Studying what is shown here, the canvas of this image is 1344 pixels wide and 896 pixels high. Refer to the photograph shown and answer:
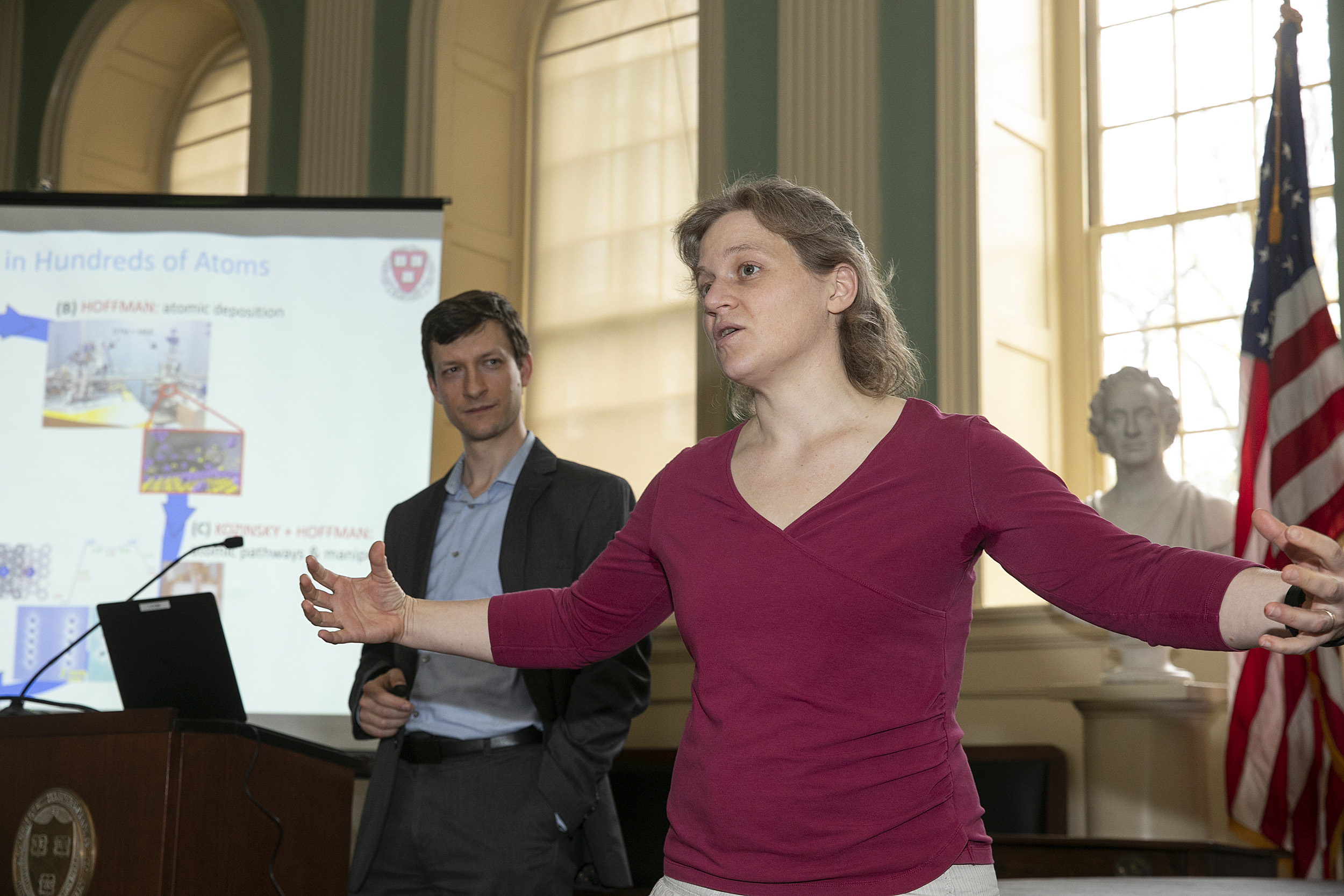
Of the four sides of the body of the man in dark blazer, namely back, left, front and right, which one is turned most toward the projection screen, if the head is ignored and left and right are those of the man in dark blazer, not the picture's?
right

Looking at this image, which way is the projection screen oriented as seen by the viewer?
toward the camera

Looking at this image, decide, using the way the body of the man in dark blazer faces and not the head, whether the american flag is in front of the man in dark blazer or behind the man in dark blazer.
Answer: behind

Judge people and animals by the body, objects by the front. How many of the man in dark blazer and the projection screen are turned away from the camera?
0

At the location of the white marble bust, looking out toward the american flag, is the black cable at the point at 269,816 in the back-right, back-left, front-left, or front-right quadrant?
back-right

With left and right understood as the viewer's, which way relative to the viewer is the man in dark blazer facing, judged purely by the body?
facing the viewer and to the left of the viewer

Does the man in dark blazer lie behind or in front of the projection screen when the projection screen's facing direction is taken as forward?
in front

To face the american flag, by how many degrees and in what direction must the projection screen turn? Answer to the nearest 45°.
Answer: approximately 45° to its left

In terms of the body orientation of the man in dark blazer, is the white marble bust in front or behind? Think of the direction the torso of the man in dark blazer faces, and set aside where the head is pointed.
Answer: behind

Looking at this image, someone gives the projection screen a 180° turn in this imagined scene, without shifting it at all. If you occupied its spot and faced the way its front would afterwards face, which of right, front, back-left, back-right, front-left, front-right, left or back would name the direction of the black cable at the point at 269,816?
back

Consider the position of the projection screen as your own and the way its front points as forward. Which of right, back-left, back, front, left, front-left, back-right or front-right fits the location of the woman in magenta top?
front

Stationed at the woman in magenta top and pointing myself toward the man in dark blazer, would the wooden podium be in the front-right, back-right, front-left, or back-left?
front-left

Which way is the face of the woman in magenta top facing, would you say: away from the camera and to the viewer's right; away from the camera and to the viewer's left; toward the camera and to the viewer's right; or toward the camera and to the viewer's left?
toward the camera and to the viewer's left

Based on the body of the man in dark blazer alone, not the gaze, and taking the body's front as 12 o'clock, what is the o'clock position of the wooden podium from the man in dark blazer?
The wooden podium is roughly at 1 o'clock from the man in dark blazer.

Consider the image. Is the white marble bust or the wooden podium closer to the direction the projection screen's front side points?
the wooden podium

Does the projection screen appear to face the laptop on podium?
yes
